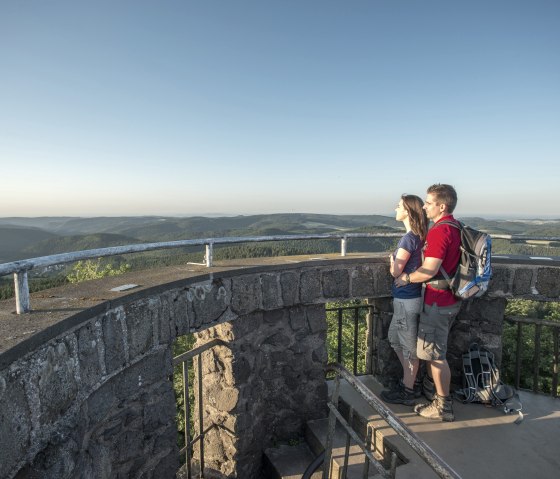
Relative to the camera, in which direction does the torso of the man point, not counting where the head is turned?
to the viewer's left

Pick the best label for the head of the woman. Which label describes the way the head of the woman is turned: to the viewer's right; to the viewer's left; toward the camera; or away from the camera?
to the viewer's left

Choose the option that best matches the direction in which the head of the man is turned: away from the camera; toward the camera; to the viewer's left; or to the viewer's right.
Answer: to the viewer's left

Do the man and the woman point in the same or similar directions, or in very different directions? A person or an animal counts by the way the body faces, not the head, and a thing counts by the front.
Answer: same or similar directions

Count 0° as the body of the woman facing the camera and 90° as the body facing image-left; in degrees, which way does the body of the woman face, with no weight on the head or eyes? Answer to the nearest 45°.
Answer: approximately 90°

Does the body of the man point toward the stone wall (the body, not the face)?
yes

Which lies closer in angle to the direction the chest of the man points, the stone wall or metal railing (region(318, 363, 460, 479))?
the stone wall

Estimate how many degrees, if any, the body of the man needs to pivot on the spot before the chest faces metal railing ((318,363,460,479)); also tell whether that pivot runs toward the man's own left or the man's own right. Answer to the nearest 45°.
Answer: approximately 90° to the man's own left

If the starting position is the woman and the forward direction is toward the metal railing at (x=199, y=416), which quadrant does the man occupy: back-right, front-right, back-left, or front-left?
back-left

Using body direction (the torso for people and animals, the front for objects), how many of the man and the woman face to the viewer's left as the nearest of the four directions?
2

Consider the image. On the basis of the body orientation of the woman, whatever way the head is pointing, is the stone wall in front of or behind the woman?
in front
